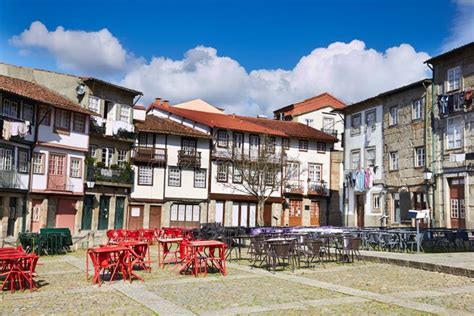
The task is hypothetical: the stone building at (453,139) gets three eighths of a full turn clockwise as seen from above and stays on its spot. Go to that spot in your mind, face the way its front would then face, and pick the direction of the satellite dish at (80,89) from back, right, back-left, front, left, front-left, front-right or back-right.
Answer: left

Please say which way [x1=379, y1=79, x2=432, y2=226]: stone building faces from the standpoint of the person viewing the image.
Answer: facing the viewer and to the left of the viewer

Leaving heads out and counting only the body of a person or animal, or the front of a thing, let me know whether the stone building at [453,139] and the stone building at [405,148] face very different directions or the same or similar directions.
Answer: same or similar directions

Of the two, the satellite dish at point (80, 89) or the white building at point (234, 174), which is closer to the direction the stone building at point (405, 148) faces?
the satellite dish

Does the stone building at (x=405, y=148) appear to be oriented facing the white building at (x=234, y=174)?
no

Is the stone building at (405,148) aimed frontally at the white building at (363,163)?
no

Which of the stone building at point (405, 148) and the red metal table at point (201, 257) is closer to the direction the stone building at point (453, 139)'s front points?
the red metal table

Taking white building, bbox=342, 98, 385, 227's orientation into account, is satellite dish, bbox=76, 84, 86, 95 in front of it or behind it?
in front

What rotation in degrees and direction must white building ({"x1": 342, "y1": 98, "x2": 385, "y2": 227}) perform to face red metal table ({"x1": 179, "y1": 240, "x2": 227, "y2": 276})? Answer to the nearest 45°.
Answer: approximately 45° to its left

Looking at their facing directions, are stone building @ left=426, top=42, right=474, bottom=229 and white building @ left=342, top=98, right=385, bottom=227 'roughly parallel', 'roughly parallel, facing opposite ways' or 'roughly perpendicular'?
roughly parallel

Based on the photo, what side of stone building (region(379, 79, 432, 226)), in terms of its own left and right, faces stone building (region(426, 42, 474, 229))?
left

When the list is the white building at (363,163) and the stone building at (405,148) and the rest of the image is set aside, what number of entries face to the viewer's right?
0

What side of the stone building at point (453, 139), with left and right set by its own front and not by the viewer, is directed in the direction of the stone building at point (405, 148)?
right

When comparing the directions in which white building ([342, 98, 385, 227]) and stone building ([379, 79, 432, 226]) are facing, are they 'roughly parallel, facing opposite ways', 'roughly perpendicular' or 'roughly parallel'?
roughly parallel

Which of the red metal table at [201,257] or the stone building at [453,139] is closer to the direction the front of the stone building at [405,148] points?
the red metal table

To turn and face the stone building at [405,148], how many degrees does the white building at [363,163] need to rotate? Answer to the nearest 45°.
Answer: approximately 90° to its left

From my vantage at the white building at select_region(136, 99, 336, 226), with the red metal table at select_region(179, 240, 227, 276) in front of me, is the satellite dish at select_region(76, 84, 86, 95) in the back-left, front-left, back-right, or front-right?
front-right
